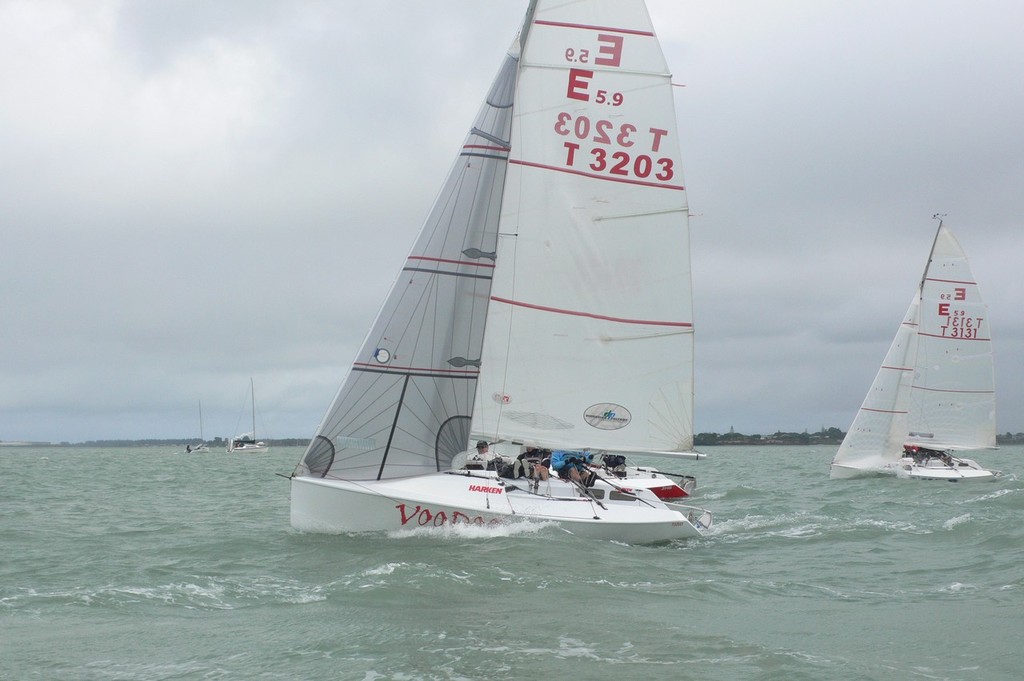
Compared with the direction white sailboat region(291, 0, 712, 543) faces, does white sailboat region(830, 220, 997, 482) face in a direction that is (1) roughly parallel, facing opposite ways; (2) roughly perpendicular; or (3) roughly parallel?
roughly parallel

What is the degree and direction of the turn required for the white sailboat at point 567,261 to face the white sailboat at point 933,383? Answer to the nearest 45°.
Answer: approximately 135° to its right

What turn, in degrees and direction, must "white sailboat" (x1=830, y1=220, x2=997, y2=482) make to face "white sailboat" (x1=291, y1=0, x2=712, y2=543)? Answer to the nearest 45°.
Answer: approximately 90° to its left

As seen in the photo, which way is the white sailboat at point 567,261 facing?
to the viewer's left

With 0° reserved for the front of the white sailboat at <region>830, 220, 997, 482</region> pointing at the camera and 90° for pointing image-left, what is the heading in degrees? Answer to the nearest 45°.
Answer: approximately 90°

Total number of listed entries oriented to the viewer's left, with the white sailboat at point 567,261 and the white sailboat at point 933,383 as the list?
2
